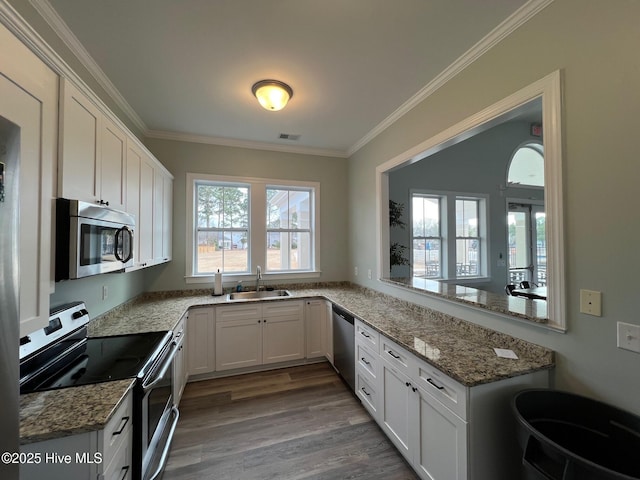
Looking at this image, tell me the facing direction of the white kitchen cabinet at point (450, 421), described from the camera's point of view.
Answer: facing the viewer and to the left of the viewer

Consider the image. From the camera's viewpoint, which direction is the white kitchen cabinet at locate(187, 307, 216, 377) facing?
toward the camera

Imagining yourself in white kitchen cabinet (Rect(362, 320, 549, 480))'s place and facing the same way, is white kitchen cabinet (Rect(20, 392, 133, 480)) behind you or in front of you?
in front

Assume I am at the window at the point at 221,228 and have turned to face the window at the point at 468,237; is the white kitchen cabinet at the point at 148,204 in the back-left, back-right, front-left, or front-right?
back-right

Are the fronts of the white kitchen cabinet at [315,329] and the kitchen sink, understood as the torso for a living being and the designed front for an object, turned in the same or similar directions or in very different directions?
same or similar directions

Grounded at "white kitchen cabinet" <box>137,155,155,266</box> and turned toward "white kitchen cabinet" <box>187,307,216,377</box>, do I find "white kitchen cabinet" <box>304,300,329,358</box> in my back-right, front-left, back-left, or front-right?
front-right

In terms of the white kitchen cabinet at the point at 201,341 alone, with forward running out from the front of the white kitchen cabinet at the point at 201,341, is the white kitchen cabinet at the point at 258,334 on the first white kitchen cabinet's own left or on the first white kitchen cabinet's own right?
on the first white kitchen cabinet's own left

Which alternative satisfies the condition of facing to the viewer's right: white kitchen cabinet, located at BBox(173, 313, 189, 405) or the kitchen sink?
the white kitchen cabinet

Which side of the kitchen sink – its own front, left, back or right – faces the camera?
front

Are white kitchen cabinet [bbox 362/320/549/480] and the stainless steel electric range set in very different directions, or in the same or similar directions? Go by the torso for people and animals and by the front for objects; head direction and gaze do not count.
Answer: very different directions

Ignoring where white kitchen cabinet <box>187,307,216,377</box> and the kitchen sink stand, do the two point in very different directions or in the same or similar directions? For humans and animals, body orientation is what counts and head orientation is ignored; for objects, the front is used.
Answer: same or similar directions

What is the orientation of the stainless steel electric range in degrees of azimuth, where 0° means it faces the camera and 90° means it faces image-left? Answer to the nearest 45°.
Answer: approximately 315°

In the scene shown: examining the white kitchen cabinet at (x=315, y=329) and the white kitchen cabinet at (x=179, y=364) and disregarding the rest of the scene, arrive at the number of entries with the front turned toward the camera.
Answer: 1

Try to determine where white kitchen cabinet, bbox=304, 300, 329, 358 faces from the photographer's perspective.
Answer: facing the viewer

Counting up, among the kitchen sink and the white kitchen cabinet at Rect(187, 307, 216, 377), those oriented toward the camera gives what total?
2

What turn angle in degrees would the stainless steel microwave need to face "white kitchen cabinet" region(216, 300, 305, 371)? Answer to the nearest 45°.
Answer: approximately 90° to its left
